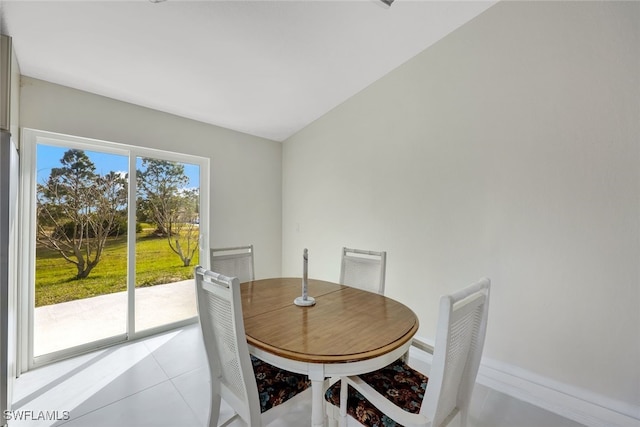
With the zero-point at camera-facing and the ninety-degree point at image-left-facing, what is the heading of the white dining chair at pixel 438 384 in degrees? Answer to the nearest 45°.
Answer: approximately 135°

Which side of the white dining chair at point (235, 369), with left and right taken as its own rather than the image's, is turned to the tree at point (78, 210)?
left

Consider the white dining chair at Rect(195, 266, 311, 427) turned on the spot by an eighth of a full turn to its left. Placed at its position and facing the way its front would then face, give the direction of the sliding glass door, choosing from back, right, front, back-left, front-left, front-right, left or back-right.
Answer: front-left

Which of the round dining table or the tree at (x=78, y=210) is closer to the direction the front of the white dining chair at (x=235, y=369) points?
the round dining table

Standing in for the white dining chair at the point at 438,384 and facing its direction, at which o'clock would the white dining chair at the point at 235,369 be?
the white dining chair at the point at 235,369 is roughly at 10 o'clock from the white dining chair at the point at 438,384.

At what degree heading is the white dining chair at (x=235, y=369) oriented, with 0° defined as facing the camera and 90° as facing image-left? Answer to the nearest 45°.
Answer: approximately 225°
